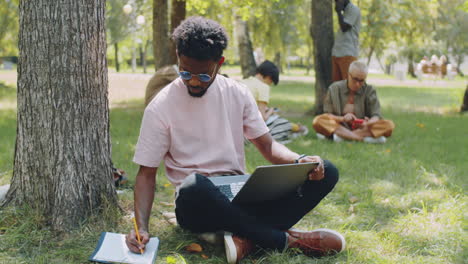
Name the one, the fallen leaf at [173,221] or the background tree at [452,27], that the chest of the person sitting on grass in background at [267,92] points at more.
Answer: the background tree

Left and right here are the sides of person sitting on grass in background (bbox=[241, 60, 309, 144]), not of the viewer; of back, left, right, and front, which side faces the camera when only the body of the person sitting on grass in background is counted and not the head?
right

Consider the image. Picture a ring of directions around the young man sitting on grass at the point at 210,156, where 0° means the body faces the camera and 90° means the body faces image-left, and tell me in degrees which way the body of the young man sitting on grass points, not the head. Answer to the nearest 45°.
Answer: approximately 315°

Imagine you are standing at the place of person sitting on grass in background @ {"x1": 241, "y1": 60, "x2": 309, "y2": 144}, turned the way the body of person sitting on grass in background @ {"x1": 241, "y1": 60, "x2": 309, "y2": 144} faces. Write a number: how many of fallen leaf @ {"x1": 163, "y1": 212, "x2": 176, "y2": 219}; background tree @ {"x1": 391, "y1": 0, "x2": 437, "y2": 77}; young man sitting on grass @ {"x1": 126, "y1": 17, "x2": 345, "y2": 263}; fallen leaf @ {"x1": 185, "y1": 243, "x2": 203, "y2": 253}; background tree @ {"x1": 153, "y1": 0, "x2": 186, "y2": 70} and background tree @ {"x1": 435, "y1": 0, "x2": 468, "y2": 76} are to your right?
3

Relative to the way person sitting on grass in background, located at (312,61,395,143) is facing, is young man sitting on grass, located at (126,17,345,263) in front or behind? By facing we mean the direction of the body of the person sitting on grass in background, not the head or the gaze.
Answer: in front

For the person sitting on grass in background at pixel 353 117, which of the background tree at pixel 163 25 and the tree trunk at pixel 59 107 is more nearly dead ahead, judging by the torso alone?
the tree trunk

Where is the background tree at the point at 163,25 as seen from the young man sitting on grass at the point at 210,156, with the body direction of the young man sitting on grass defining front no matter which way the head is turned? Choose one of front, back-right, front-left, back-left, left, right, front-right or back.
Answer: back-left

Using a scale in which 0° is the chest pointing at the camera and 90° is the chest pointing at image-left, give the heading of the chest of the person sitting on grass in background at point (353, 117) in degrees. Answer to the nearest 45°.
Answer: approximately 0°

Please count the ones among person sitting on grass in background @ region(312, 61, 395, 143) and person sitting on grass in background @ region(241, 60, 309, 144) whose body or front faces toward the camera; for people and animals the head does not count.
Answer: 1

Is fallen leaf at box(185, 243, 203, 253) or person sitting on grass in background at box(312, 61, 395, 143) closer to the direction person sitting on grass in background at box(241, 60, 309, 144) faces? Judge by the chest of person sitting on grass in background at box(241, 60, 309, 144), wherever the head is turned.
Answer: the person sitting on grass in background

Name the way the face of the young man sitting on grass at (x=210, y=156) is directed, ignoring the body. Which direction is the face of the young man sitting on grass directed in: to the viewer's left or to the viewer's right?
to the viewer's left

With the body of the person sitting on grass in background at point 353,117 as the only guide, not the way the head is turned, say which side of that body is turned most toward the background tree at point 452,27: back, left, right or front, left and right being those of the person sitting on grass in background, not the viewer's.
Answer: back

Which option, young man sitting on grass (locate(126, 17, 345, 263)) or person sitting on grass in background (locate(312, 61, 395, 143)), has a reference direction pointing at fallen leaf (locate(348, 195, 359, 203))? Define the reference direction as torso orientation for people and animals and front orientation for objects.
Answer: the person sitting on grass in background

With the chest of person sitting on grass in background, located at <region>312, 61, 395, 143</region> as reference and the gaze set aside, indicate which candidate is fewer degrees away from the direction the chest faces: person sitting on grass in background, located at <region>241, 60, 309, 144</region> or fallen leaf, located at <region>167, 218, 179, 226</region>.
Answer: the fallen leaf
